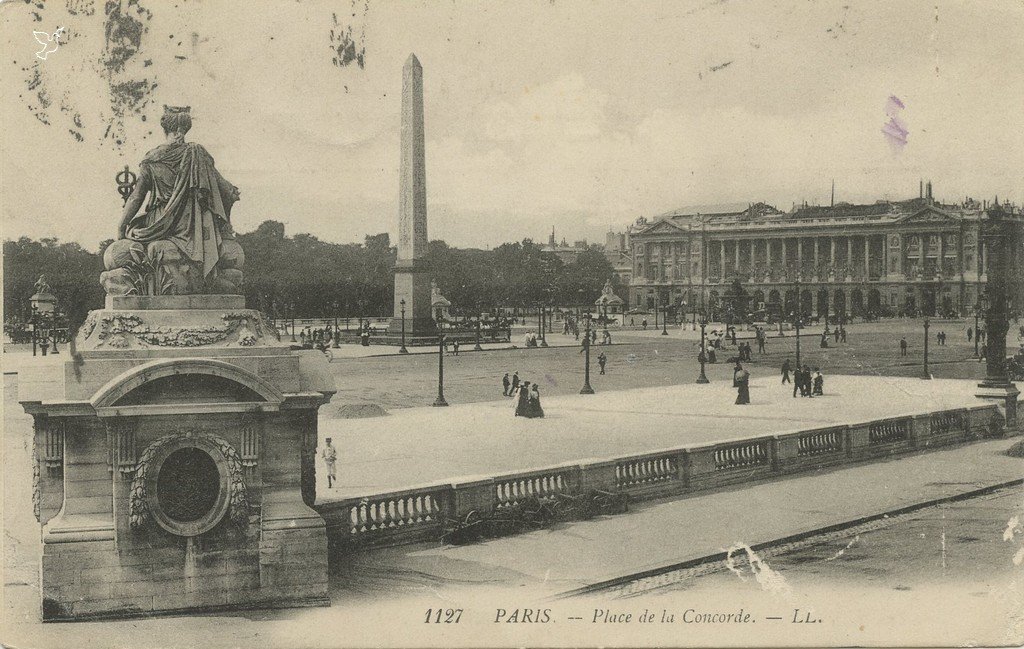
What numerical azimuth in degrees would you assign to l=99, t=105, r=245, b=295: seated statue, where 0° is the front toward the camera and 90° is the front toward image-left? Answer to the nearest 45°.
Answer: approximately 180°

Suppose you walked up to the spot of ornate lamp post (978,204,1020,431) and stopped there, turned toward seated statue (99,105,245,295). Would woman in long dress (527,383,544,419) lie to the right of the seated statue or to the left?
right

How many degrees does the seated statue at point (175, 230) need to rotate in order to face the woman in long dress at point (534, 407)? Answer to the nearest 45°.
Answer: approximately 45° to its right

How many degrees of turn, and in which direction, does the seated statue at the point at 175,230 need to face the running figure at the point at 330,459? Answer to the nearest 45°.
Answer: approximately 45° to its right

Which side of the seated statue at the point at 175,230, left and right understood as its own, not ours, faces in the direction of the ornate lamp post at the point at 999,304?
right

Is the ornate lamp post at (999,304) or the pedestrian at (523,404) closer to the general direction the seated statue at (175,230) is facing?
the pedestrian

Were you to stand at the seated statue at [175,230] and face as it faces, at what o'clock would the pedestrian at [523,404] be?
The pedestrian is roughly at 1 o'clock from the seated statue.
